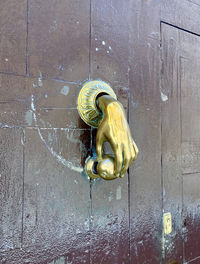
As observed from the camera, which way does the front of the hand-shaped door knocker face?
facing the viewer and to the right of the viewer
